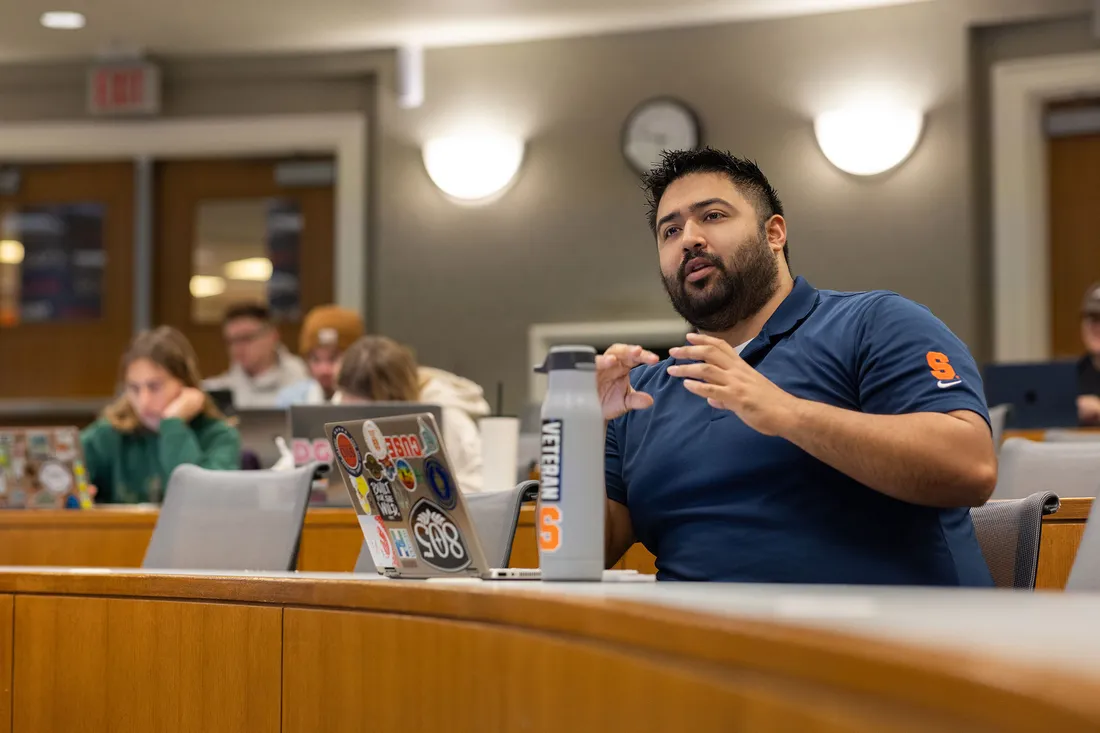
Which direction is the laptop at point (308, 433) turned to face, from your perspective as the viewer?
facing away from the viewer

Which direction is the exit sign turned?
toward the camera

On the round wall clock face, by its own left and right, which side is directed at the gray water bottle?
front

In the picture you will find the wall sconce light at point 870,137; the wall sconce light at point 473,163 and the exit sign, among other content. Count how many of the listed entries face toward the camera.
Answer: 3

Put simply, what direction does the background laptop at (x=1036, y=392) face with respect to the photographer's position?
facing away from the viewer

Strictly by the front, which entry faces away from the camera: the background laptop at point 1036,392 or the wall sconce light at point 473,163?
the background laptop

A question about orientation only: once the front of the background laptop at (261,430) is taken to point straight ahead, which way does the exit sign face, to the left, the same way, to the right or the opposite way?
the opposite way

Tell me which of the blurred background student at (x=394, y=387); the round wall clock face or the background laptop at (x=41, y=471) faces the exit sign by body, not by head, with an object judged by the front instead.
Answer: the background laptop

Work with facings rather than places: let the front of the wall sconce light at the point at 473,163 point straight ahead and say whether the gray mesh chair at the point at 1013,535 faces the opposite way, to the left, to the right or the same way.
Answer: to the right

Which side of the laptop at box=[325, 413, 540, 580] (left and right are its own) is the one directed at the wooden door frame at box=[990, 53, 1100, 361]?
front

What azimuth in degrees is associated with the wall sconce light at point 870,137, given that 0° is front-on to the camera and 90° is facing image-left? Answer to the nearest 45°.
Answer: approximately 0°

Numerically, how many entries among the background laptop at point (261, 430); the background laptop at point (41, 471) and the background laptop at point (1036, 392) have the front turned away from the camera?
3

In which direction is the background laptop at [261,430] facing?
away from the camera

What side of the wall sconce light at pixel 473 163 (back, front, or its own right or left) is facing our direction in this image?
front
